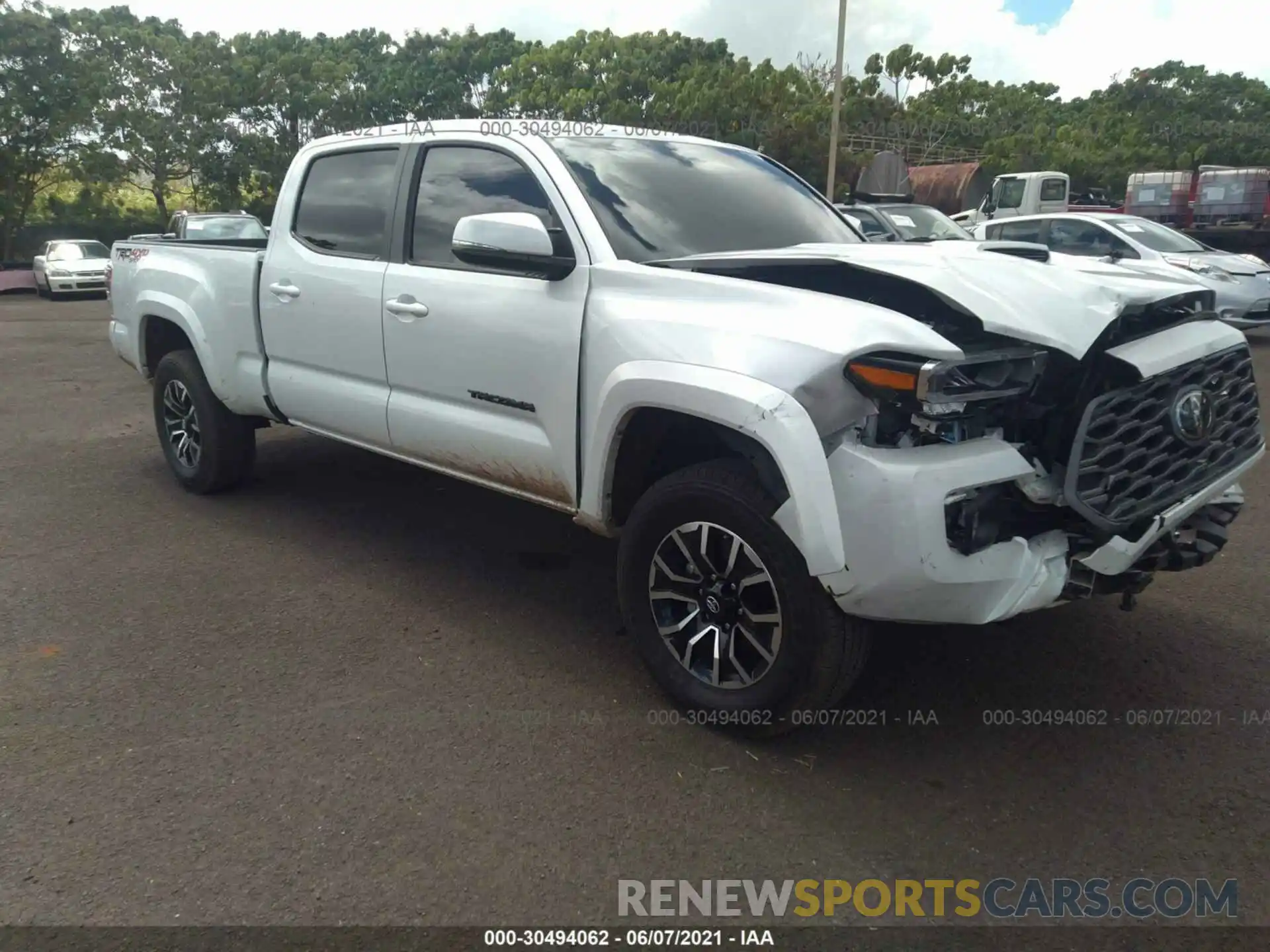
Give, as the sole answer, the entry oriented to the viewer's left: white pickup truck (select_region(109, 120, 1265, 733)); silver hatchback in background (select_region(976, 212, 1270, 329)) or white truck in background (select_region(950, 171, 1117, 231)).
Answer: the white truck in background

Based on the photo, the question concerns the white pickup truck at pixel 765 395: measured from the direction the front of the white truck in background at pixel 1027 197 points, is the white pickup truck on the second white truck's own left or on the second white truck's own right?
on the second white truck's own left

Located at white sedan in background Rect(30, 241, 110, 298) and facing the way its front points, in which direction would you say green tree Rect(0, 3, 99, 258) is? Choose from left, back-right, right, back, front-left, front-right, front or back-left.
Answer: back-left

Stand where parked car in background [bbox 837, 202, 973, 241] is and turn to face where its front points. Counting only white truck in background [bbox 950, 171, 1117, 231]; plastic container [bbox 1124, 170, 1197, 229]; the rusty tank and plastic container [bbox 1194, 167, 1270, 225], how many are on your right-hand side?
0

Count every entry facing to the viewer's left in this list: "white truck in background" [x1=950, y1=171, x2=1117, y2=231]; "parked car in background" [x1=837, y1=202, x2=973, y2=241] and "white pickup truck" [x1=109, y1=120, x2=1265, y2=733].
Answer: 1

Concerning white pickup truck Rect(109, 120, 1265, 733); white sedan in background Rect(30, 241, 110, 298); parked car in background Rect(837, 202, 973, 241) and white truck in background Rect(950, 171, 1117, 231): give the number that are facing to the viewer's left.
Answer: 1

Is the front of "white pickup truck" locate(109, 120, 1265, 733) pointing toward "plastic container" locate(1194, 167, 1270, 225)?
no

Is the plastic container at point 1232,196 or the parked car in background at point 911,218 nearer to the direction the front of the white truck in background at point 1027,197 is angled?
the parked car in background

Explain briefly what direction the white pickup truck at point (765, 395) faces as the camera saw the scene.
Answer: facing the viewer and to the right of the viewer

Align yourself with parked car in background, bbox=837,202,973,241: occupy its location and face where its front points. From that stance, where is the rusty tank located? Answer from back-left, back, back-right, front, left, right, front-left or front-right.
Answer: back-left

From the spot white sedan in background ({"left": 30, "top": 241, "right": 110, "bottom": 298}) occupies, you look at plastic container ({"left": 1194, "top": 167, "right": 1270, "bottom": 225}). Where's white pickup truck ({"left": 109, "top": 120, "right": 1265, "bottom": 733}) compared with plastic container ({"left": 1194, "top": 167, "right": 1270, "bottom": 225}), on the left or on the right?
right

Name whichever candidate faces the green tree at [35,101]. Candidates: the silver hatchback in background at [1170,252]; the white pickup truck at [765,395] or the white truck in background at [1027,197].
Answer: the white truck in background

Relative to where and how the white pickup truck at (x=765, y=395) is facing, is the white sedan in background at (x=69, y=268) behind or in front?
behind

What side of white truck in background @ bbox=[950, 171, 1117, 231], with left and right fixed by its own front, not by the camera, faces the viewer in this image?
left

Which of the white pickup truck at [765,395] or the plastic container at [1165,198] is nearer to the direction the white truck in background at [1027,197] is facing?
the white pickup truck

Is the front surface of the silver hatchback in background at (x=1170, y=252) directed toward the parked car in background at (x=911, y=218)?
no
